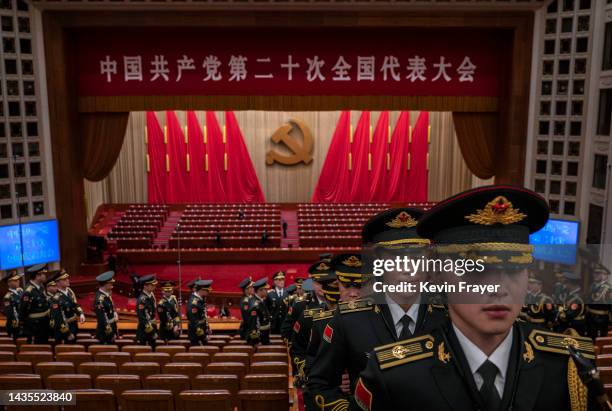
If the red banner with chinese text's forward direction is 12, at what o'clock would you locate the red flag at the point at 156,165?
The red flag is roughly at 5 o'clock from the red banner with chinese text.

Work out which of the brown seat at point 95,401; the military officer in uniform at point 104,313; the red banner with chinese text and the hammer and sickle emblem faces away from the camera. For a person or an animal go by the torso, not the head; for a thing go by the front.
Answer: the brown seat

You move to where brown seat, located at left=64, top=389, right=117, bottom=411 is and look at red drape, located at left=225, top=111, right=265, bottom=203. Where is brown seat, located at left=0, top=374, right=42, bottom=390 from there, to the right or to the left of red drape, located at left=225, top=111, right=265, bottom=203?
left

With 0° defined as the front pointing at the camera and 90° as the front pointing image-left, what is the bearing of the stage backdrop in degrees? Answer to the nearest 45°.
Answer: approximately 0°

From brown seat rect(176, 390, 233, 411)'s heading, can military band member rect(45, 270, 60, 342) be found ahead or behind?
ahead

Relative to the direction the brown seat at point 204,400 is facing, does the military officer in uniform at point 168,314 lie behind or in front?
in front

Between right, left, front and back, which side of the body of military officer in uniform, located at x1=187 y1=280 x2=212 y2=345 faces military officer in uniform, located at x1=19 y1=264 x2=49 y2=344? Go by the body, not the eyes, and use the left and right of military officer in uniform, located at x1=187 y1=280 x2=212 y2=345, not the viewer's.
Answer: back

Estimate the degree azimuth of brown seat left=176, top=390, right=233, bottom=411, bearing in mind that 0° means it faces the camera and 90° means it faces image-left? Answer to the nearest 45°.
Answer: approximately 180°

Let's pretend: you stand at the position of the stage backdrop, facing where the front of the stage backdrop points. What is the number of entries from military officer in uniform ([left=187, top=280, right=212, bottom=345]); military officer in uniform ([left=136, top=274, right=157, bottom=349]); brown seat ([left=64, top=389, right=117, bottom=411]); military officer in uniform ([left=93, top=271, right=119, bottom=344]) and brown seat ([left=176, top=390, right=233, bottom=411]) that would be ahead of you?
5

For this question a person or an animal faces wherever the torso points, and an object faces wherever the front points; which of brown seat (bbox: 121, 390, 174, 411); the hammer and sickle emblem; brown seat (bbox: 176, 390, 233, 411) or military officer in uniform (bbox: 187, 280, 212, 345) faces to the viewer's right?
the military officer in uniform

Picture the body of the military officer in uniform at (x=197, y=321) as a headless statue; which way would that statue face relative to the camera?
to the viewer's right

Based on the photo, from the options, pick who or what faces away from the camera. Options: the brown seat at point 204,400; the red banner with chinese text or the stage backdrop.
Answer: the brown seat
